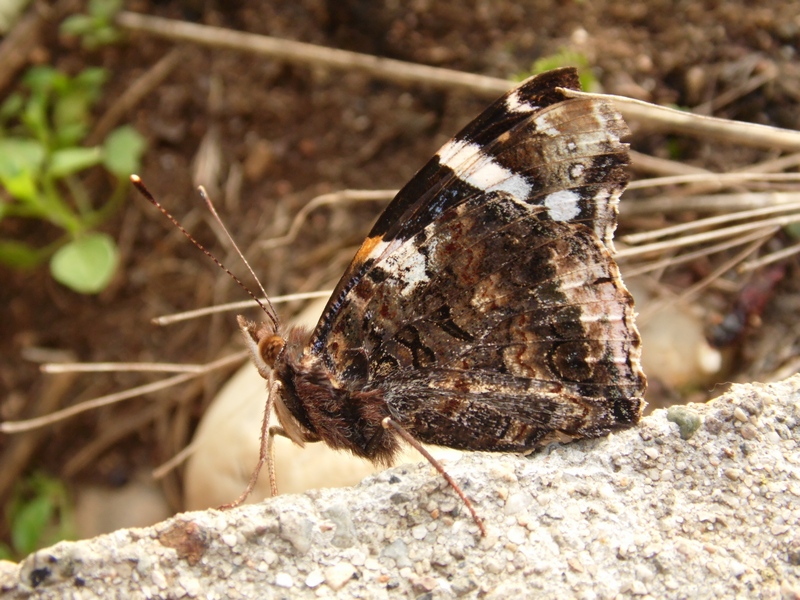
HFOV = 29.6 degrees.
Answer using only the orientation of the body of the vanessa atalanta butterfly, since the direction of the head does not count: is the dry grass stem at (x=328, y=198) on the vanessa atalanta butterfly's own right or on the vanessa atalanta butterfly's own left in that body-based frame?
on the vanessa atalanta butterfly's own right

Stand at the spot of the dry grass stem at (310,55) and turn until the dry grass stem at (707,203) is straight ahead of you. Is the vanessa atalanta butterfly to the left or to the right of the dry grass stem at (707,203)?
right

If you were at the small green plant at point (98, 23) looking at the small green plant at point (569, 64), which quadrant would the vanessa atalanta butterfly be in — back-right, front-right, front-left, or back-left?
front-right

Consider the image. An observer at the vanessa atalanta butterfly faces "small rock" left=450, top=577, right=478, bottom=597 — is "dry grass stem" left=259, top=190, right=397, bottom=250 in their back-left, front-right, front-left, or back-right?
back-right

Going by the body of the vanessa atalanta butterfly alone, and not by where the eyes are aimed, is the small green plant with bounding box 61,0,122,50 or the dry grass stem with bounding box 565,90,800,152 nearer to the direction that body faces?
the small green plant

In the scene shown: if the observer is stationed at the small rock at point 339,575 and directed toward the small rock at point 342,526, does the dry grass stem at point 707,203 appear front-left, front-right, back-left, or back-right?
front-right

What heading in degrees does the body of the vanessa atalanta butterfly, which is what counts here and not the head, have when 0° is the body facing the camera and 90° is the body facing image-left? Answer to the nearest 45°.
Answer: approximately 90°

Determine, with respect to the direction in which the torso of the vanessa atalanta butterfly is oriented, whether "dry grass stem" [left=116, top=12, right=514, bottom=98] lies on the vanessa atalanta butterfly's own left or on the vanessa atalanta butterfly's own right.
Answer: on the vanessa atalanta butterfly's own right

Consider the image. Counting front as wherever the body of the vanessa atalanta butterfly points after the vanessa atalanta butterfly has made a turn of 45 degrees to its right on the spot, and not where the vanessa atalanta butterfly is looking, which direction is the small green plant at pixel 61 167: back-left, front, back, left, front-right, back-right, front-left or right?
front

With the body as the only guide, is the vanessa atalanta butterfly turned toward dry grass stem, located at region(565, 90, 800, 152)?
no

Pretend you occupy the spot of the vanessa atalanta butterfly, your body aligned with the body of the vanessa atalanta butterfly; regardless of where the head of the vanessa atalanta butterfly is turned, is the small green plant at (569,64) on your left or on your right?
on your right
